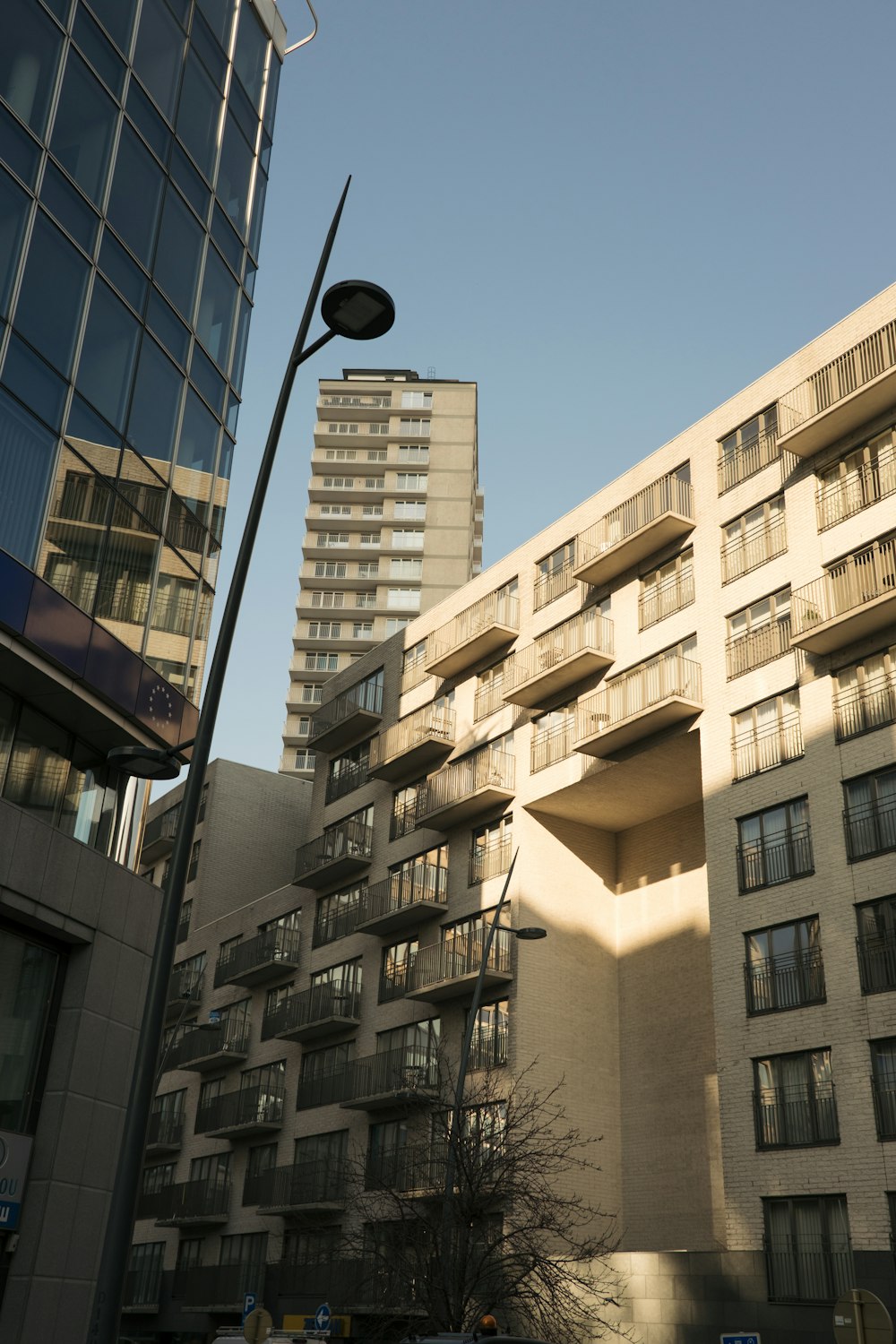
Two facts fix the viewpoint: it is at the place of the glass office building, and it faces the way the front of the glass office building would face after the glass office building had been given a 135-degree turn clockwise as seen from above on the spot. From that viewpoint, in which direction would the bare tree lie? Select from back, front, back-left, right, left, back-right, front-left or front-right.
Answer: back-right

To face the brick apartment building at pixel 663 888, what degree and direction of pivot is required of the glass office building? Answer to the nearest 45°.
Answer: approximately 90° to its left

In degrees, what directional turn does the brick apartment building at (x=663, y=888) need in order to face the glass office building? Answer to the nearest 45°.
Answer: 0° — it already faces it

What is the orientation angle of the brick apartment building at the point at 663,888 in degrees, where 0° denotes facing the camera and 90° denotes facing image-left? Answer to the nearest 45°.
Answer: approximately 45°

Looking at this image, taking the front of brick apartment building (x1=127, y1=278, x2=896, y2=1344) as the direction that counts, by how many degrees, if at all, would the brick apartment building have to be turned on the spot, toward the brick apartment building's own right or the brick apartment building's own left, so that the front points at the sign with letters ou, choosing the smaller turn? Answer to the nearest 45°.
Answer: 0° — it already faces it

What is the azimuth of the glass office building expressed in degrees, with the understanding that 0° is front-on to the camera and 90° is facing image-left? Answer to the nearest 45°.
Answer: approximately 315°

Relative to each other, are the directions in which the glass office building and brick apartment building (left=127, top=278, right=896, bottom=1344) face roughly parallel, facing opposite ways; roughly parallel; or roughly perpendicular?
roughly perpendicular
